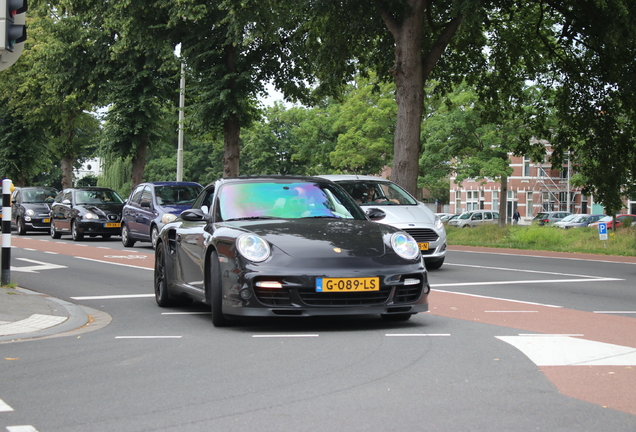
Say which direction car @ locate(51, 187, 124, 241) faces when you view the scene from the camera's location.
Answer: facing the viewer and to the right of the viewer

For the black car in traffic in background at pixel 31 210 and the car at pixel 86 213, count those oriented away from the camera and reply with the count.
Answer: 0

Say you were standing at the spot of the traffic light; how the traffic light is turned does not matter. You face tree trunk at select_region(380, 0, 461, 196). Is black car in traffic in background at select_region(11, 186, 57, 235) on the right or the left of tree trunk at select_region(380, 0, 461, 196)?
left

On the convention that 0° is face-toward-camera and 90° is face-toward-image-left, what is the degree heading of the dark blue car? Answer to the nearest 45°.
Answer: approximately 315°

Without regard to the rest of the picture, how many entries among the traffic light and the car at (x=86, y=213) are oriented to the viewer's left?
0

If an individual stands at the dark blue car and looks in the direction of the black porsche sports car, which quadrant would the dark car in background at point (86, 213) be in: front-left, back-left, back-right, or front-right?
back-right

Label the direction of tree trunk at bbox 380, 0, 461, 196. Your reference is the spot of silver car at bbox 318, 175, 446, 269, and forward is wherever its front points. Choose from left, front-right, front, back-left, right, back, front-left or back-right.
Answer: back-left

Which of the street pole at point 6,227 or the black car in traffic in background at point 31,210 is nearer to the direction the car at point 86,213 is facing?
the street pole

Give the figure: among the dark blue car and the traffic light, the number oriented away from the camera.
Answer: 0

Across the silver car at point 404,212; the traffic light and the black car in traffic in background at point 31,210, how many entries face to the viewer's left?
0

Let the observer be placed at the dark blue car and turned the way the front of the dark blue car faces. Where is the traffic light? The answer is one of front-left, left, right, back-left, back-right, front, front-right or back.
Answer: front-right
